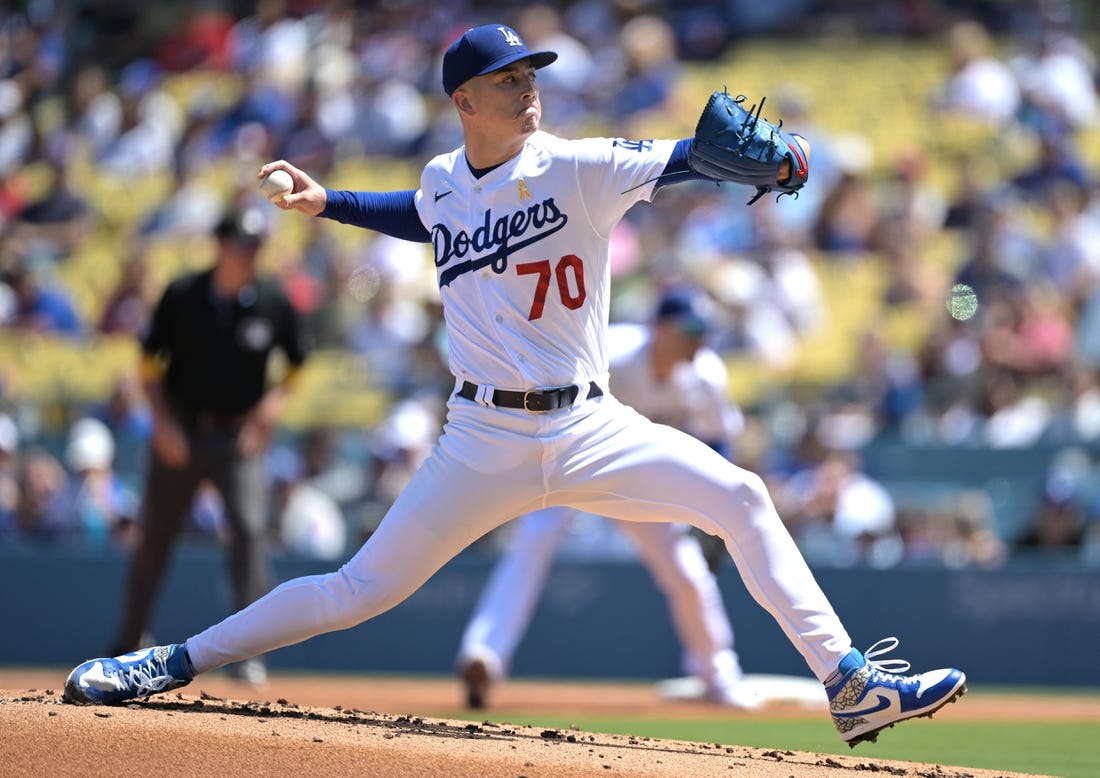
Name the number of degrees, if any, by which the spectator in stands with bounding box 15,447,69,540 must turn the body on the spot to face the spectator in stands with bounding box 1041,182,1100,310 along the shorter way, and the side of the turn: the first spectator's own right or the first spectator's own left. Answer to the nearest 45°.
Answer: approximately 90° to the first spectator's own left

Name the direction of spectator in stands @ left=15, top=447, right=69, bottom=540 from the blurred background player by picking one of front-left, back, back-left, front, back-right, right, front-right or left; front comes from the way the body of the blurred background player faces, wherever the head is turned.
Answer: back

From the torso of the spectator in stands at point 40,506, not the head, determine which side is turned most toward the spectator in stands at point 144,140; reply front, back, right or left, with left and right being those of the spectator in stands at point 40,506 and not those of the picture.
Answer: back

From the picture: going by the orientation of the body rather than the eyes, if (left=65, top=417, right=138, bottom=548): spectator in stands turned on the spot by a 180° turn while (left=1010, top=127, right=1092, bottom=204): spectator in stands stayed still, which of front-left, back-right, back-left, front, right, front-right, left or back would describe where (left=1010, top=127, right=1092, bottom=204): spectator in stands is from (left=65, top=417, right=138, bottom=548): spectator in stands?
right

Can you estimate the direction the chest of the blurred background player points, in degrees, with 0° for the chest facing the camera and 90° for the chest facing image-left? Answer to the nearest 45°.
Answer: approximately 315°

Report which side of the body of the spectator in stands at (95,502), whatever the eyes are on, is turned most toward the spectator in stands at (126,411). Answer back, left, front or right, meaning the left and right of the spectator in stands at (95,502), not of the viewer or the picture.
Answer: back

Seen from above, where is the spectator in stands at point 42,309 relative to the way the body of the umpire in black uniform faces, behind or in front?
behind

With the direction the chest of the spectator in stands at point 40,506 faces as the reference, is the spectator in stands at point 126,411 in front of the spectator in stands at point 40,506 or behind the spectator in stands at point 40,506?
behind

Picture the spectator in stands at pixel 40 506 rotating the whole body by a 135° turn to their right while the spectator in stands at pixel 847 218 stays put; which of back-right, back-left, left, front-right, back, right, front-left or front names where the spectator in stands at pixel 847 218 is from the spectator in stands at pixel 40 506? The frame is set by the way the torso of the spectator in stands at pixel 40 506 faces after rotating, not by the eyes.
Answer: back-right

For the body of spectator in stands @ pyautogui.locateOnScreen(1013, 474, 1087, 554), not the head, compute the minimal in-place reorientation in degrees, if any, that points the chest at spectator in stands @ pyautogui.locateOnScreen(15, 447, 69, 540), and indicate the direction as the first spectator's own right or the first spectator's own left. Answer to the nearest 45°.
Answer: approximately 90° to the first spectator's own right
